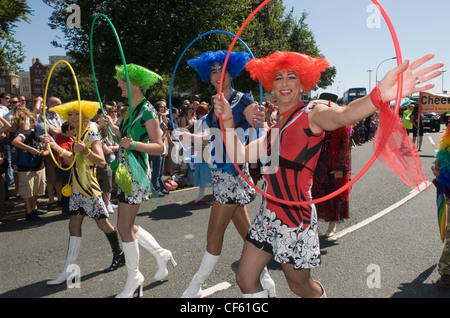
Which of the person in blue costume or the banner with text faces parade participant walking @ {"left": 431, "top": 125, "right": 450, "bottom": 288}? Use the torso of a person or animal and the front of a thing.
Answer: the banner with text

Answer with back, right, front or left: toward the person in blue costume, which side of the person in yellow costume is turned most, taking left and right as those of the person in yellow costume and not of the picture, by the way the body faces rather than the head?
left

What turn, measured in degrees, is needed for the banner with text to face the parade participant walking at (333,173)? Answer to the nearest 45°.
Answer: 0° — it already faces them

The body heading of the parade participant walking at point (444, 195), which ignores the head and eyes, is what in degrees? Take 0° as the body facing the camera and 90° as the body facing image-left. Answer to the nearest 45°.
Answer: approximately 45°

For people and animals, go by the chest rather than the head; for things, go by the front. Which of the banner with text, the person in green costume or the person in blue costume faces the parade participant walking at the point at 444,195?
the banner with text
